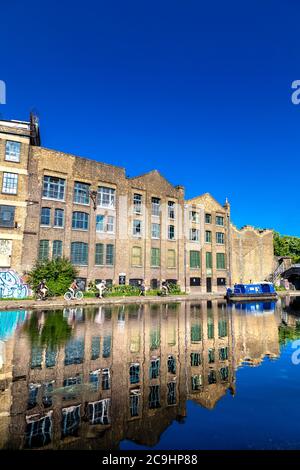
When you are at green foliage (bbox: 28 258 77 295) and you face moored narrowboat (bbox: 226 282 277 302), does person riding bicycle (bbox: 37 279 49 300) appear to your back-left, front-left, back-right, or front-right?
back-right
